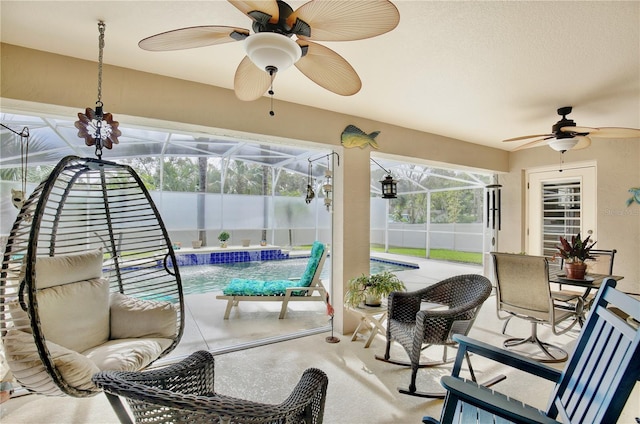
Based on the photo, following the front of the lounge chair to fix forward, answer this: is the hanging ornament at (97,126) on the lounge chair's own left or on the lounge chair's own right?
on the lounge chair's own left

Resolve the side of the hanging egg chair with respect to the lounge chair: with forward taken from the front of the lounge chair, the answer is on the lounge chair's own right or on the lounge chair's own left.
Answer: on the lounge chair's own left

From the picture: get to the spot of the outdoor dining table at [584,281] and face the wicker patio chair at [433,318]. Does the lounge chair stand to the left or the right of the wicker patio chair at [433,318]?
right

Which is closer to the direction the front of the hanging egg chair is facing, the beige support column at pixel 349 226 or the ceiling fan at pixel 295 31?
the ceiling fan

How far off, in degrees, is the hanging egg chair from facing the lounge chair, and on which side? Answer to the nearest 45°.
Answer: approximately 90° to its left

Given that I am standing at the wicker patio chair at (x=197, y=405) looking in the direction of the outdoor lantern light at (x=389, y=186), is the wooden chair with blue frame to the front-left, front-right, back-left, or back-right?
front-right

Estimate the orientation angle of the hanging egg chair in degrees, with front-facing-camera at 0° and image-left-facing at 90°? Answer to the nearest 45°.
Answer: approximately 315°

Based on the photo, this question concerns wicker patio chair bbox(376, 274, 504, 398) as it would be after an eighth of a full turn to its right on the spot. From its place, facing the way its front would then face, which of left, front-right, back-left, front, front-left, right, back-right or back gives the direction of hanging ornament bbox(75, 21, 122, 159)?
front-left

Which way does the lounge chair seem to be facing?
to the viewer's left

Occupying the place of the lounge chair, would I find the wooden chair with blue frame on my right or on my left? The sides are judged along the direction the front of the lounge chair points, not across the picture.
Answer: on my left

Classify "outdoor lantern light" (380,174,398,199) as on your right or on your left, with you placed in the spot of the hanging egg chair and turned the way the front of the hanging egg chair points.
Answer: on your left

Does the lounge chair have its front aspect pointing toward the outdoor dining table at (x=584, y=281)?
no

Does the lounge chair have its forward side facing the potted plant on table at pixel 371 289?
no

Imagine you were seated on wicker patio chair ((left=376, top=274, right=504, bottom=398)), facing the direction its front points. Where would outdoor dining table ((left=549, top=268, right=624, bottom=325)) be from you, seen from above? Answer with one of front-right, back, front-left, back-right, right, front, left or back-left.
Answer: back

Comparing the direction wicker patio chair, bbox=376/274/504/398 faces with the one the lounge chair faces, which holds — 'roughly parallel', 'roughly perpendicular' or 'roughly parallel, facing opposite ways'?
roughly parallel

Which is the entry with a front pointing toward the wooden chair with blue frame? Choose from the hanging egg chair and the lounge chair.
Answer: the hanging egg chair

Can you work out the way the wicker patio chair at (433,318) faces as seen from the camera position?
facing the viewer and to the left of the viewer

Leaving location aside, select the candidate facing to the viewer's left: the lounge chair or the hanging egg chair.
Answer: the lounge chair

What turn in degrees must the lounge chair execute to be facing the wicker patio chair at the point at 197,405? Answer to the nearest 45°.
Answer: approximately 90° to its left

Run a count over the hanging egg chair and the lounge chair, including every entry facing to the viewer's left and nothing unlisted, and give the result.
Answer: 1
